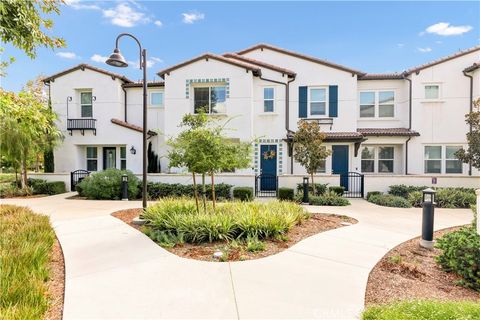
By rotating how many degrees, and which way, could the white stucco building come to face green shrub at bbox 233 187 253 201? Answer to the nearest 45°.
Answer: approximately 45° to its right

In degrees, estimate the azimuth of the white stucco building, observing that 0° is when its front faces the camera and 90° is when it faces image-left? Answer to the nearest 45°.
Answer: approximately 0°

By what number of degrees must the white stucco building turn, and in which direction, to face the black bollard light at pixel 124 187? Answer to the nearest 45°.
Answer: approximately 45° to its right

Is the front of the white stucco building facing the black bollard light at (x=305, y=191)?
yes
